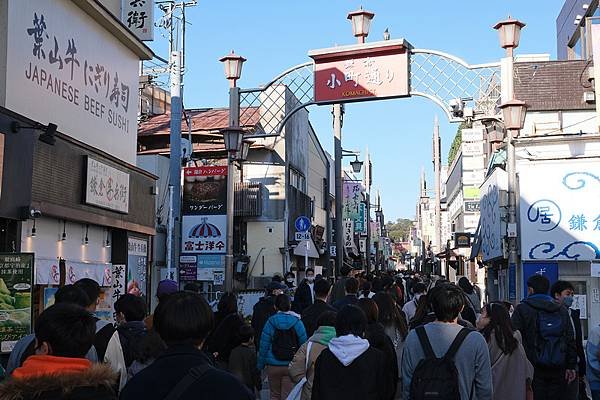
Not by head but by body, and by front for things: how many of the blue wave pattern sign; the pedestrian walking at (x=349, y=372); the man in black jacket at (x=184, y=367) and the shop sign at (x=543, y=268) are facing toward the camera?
2

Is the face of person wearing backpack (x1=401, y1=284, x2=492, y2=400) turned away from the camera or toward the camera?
away from the camera

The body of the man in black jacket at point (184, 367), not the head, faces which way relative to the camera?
away from the camera

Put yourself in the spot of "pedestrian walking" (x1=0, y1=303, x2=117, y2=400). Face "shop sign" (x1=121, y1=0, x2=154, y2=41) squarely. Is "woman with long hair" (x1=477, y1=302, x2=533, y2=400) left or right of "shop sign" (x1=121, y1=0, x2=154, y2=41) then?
right

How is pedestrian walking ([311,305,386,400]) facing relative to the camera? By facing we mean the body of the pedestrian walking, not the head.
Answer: away from the camera

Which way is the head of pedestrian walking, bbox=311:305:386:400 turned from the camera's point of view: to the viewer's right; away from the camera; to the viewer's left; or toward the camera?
away from the camera

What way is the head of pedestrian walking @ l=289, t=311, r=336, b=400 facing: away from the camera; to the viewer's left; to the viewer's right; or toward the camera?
away from the camera

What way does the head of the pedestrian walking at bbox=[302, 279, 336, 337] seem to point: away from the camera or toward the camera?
away from the camera

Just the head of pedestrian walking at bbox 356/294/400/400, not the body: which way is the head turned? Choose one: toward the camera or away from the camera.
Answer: away from the camera

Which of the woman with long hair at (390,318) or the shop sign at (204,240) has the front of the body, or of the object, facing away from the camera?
the woman with long hair

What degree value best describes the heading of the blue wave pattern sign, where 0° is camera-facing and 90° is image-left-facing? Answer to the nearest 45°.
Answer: approximately 0°

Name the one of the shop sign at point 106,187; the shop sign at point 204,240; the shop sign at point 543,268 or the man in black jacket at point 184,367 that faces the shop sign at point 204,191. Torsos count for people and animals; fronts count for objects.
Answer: the man in black jacket

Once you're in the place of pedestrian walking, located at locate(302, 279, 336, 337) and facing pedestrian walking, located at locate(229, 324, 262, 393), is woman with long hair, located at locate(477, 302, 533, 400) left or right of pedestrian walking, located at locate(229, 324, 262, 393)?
left
